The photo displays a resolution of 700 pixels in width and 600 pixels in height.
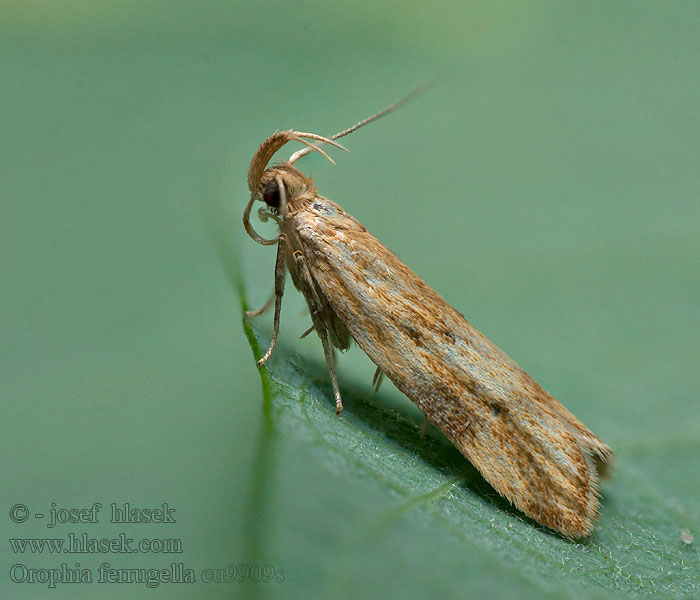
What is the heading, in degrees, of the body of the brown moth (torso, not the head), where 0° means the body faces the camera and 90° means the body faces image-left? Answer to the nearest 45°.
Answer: approximately 90°
